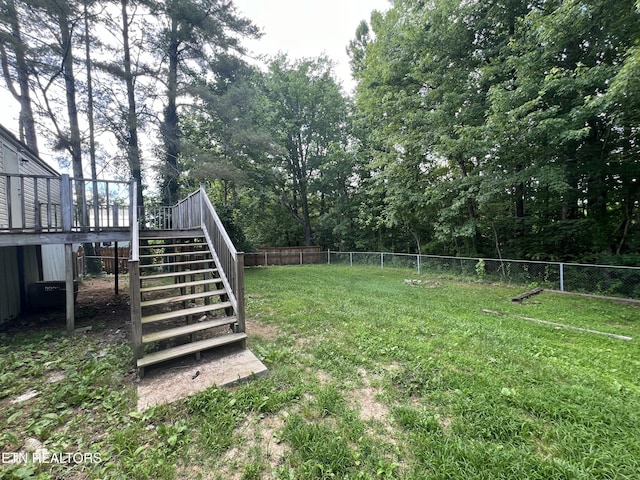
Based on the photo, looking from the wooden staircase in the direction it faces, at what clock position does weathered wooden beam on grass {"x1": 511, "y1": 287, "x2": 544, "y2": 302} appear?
The weathered wooden beam on grass is roughly at 9 o'clock from the wooden staircase.

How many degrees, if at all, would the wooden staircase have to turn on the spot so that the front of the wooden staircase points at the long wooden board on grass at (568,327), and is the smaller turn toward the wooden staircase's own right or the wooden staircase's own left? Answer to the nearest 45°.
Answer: approximately 90° to the wooden staircase's own left

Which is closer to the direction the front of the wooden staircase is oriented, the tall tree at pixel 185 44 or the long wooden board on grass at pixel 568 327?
the long wooden board on grass

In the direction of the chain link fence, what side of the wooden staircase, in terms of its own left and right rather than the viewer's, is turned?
left

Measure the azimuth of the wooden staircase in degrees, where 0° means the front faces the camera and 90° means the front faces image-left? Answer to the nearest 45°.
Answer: approximately 0°

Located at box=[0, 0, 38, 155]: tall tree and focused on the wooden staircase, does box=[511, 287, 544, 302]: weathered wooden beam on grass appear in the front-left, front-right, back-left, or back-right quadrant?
front-left

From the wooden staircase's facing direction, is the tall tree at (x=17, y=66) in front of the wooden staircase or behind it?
behind

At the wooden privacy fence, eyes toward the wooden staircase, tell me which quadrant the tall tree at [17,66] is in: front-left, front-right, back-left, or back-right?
front-right

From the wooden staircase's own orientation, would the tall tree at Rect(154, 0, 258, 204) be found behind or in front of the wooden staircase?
behind

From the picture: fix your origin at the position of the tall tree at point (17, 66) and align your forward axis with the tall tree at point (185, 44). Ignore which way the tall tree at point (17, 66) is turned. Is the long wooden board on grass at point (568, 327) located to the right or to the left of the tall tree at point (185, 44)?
right

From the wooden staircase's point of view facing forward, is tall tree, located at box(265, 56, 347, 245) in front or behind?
behind
